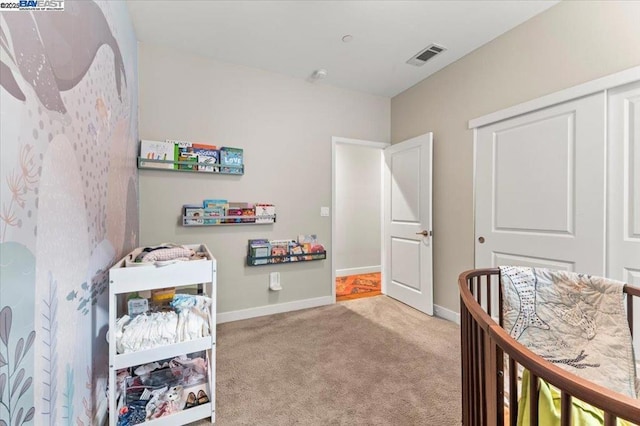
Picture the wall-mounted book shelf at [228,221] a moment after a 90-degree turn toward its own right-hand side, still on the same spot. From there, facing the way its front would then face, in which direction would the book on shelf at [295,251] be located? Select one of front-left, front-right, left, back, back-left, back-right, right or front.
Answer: back

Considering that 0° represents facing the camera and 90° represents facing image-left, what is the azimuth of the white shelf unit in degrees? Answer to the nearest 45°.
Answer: approximately 0°

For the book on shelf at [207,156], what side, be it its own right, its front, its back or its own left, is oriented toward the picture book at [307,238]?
left

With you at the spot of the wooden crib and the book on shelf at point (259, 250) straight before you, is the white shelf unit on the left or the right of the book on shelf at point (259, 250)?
left

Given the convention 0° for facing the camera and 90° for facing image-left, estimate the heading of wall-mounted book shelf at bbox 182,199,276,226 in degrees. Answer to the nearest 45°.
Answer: approximately 0°

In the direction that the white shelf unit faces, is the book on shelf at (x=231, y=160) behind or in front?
behind
